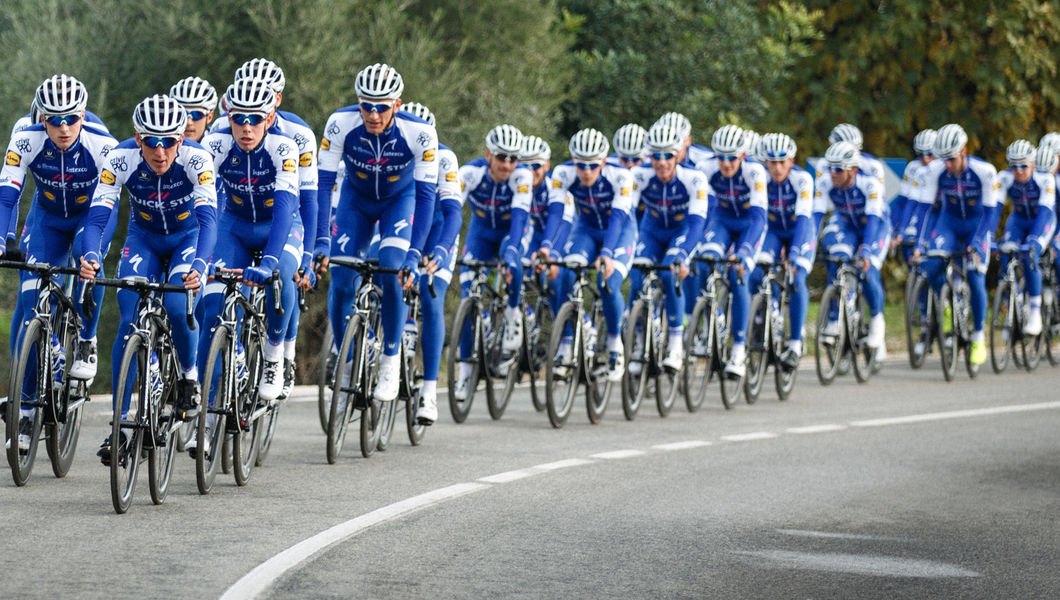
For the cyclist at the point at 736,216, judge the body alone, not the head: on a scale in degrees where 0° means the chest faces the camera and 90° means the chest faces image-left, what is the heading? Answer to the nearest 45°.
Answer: approximately 0°

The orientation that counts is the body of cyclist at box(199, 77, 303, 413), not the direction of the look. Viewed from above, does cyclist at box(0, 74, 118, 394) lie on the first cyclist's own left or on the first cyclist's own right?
on the first cyclist's own right

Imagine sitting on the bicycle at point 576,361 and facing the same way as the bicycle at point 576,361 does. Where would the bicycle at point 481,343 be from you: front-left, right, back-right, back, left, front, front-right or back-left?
right

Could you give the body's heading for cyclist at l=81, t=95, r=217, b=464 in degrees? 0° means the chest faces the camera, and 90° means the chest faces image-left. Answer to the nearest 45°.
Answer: approximately 0°

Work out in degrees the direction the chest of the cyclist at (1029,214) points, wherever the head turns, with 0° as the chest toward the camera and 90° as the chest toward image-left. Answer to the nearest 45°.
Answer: approximately 45°

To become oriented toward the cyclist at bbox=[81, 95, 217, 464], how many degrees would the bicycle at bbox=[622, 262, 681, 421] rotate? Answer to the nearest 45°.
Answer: approximately 45° to its right
